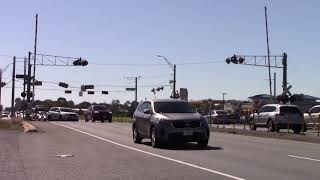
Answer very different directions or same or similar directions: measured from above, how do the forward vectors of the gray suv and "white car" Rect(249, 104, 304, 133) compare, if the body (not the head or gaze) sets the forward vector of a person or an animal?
very different directions

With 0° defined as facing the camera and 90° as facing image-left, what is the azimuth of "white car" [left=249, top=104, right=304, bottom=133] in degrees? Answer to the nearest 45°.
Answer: approximately 135°

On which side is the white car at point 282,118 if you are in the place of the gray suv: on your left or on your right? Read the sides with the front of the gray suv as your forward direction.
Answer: on your left

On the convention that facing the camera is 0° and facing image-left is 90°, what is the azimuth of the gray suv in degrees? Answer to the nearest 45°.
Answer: approximately 315°

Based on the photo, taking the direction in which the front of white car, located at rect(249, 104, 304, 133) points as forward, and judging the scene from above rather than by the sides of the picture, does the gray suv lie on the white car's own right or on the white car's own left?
on the white car's own left

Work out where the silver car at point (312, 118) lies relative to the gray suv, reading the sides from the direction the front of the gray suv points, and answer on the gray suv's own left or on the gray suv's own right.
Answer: on the gray suv's own left
